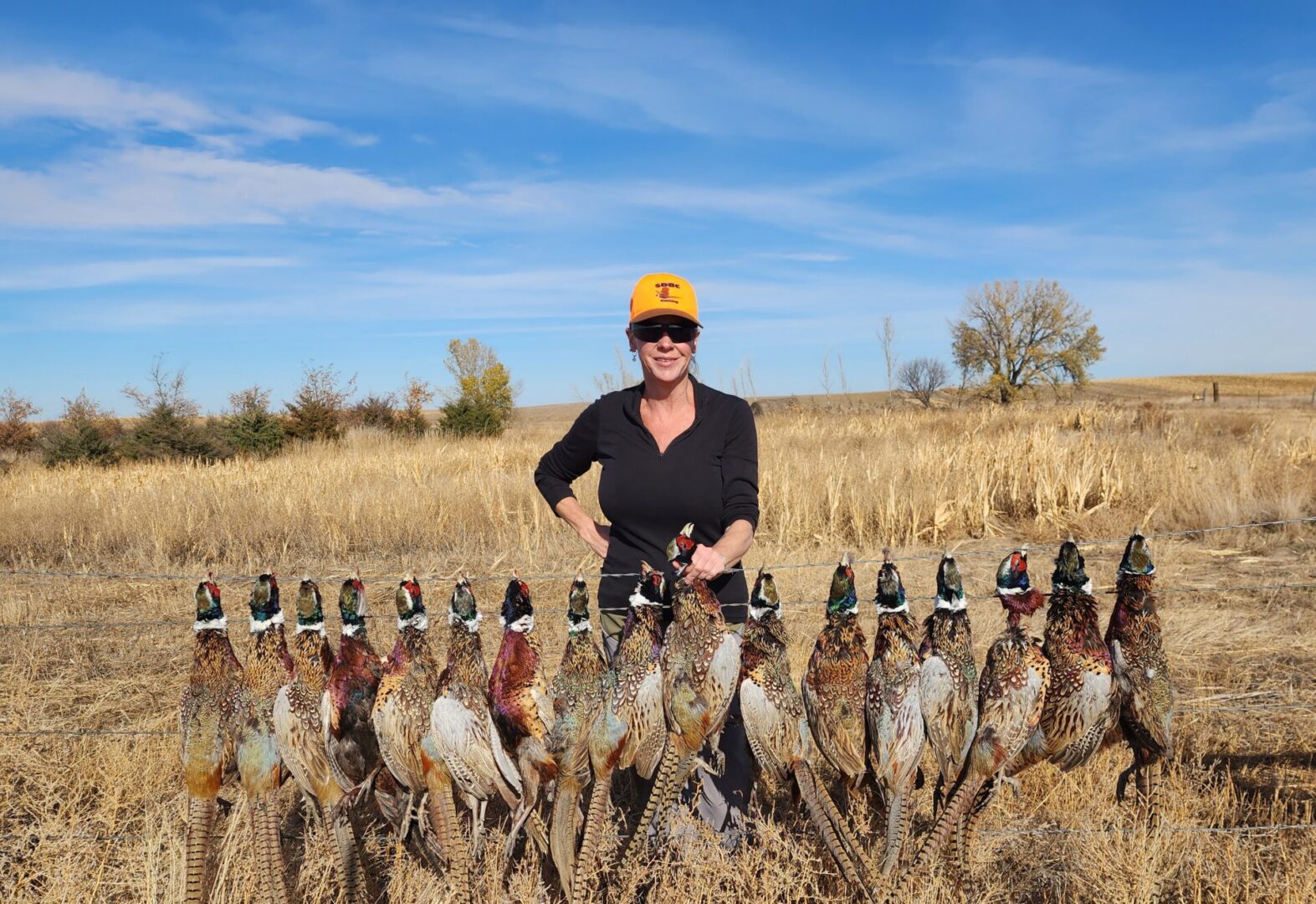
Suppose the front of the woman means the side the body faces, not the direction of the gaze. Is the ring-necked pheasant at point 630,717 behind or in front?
in front

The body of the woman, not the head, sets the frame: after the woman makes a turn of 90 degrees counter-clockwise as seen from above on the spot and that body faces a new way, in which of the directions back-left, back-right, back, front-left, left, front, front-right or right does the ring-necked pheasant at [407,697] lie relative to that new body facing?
back-right

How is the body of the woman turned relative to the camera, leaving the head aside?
toward the camera

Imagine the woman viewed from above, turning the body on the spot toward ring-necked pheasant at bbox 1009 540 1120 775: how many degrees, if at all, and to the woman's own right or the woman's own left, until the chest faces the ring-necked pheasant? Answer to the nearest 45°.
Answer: approximately 45° to the woman's own left

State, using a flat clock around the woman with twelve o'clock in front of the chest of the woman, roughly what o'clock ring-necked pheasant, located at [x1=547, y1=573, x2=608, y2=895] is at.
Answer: The ring-necked pheasant is roughly at 1 o'clock from the woman.

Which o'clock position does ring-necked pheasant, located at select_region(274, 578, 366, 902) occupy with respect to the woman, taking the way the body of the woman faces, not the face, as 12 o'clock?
The ring-necked pheasant is roughly at 2 o'clock from the woman.

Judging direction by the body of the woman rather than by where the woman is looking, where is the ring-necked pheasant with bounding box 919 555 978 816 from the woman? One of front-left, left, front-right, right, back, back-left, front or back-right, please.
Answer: front-left

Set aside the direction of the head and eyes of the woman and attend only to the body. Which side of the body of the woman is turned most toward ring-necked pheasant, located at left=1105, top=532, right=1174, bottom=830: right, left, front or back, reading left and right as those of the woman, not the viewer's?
left

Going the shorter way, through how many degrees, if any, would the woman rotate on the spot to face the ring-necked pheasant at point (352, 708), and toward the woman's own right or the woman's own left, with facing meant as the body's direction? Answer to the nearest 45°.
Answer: approximately 45° to the woman's own right

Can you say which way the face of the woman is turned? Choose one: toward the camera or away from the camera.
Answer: toward the camera
